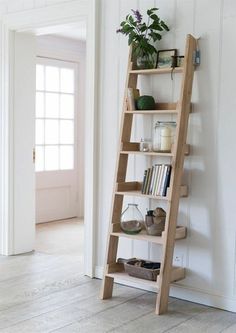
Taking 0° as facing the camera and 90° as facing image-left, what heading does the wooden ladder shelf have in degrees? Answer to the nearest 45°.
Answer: approximately 45°

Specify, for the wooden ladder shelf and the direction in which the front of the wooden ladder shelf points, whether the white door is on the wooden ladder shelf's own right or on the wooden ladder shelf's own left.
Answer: on the wooden ladder shelf's own right
